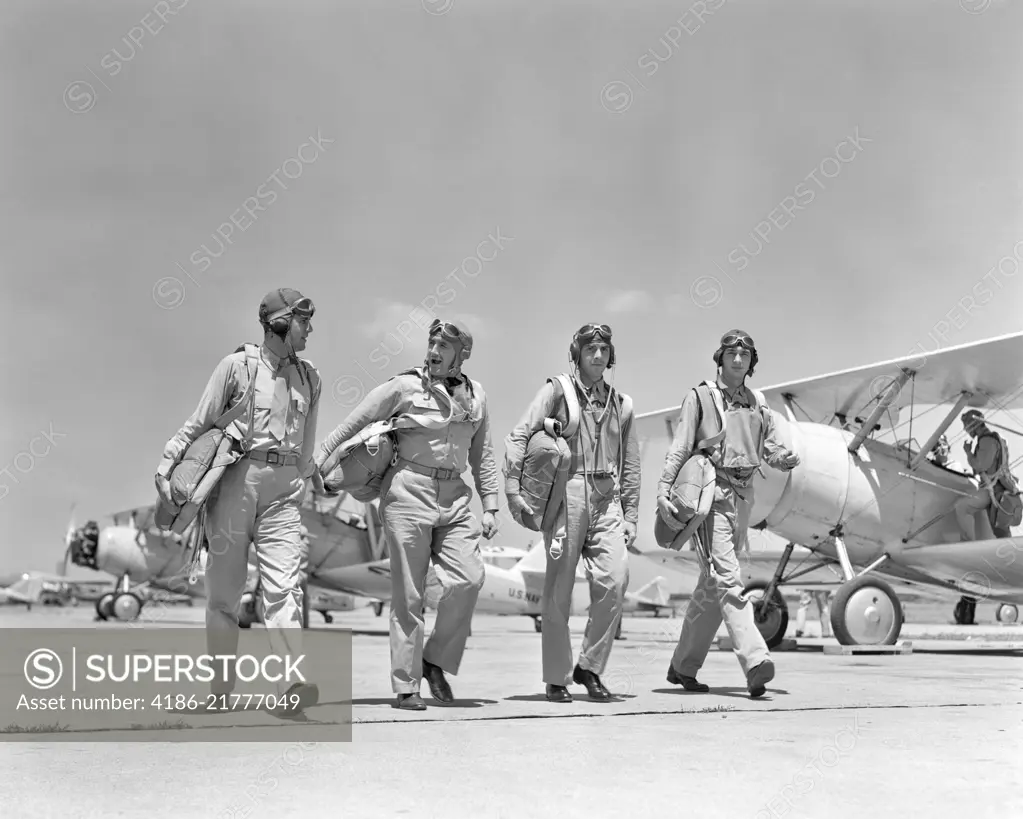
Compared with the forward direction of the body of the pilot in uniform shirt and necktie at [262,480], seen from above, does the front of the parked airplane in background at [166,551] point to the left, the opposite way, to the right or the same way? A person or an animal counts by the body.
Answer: to the right

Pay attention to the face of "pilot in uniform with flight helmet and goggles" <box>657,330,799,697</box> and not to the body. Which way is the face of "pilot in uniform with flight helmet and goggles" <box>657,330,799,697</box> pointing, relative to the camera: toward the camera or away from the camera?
toward the camera

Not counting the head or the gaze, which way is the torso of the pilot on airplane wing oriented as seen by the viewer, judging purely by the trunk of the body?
to the viewer's left

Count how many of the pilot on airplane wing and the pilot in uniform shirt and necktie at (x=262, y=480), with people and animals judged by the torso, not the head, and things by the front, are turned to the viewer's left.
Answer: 1

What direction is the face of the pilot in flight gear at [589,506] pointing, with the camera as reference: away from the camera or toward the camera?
toward the camera

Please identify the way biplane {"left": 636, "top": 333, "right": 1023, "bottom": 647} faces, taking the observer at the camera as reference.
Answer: facing the viewer and to the left of the viewer

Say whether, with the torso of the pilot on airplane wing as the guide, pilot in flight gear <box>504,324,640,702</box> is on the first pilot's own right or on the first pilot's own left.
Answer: on the first pilot's own left

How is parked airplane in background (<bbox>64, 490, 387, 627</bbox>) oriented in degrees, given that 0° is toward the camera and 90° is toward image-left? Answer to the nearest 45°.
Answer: approximately 45°

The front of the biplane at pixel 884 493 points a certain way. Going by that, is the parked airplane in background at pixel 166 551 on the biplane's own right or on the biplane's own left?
on the biplane's own right

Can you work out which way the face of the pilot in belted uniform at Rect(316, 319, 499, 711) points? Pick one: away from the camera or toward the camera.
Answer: toward the camera

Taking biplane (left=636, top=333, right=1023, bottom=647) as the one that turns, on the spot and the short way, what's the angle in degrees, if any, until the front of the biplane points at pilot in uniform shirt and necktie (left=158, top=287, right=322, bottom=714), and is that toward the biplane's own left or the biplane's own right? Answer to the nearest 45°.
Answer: approximately 45° to the biplane's own left

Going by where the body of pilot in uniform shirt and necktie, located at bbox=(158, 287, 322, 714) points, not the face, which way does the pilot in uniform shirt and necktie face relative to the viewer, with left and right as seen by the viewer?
facing the viewer and to the right of the viewer

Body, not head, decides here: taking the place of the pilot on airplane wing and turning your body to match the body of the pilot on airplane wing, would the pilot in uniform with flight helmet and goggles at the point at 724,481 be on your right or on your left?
on your left
